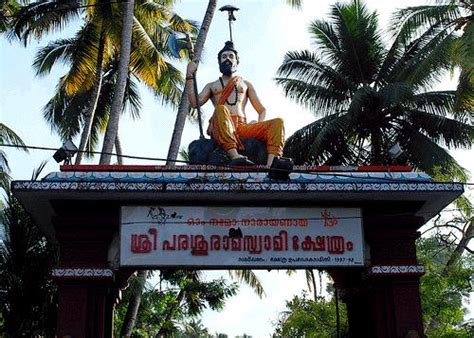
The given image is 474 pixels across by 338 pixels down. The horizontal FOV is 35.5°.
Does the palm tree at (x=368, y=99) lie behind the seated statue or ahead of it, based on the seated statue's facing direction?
behind

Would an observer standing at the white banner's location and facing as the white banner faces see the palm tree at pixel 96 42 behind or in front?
behind

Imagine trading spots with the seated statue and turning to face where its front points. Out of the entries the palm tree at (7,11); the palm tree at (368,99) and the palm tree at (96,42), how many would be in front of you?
0

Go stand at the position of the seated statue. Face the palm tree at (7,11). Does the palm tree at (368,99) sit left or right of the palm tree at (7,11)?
right

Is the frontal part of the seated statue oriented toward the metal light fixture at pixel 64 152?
no

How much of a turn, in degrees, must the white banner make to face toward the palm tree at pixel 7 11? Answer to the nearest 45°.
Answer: approximately 135° to its right

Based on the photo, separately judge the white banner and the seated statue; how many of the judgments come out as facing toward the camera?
2

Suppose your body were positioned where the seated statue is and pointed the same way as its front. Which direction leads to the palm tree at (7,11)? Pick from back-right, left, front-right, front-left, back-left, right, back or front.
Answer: back-right

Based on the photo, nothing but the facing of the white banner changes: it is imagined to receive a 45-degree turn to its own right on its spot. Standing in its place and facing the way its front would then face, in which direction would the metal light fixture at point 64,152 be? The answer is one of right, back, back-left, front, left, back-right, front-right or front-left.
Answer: front-right

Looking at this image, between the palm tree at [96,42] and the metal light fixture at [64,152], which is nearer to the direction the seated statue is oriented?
the metal light fixture

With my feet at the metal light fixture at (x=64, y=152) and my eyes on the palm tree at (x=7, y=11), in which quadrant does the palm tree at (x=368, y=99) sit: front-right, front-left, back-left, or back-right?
front-right

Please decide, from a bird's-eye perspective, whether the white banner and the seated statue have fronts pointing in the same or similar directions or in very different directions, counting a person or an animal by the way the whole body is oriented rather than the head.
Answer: same or similar directions

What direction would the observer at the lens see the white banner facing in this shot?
facing the viewer

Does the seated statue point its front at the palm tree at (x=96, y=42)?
no

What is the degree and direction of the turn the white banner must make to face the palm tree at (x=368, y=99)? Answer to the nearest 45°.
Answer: approximately 180°

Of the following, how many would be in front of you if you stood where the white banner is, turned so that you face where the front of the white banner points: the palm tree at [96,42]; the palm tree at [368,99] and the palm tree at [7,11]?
0
